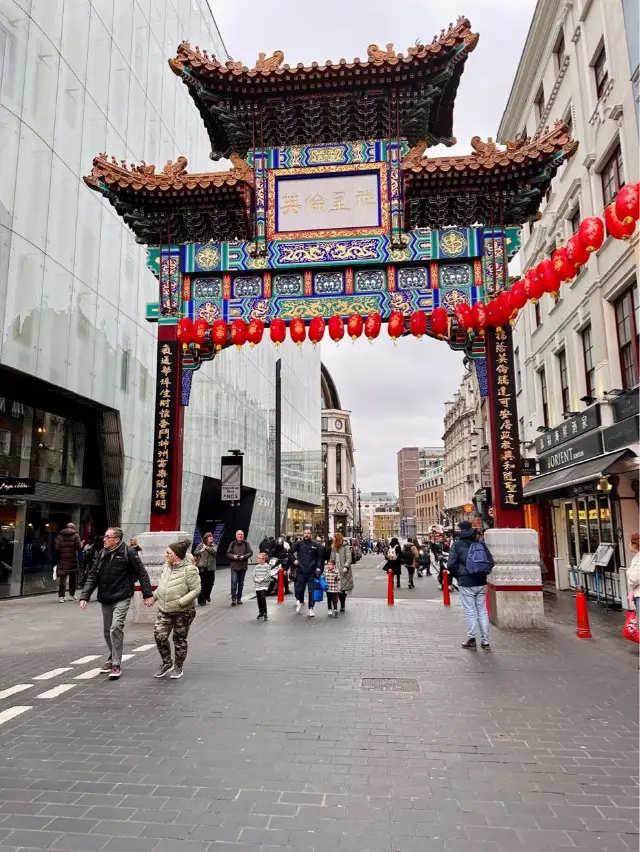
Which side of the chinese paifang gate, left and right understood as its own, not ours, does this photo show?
front

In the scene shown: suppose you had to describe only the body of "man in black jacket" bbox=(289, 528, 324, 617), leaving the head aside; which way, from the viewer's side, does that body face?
toward the camera

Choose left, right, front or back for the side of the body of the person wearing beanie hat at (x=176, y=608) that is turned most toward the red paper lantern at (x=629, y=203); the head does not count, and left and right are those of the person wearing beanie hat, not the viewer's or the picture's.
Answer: left

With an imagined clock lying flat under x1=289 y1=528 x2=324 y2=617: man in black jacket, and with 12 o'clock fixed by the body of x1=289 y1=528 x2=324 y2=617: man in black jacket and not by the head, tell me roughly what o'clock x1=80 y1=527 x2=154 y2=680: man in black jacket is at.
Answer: x1=80 y1=527 x2=154 y2=680: man in black jacket is roughly at 1 o'clock from x1=289 y1=528 x2=324 y2=617: man in black jacket.

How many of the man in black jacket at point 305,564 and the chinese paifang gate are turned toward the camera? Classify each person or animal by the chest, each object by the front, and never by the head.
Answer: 2

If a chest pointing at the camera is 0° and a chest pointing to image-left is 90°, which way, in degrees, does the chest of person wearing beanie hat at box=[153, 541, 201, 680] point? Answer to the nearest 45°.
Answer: approximately 45°
